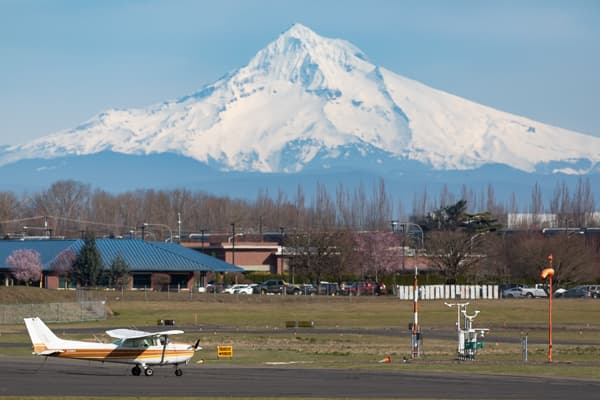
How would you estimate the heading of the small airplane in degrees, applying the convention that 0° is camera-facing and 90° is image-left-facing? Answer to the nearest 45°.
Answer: approximately 270°
